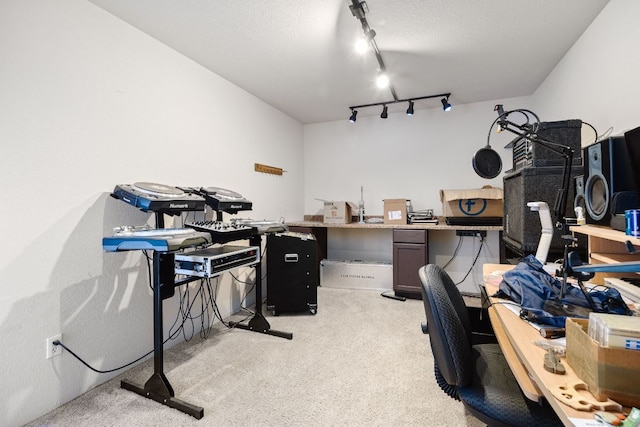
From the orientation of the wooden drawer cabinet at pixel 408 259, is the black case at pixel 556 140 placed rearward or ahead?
ahead

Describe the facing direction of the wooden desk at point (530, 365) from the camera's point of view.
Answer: facing to the left of the viewer

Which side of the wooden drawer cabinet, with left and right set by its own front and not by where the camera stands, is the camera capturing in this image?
front

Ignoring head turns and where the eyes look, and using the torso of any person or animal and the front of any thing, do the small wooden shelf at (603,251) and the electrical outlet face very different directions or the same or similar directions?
very different directions

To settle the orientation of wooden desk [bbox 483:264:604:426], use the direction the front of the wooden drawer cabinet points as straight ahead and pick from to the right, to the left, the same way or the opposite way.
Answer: to the right

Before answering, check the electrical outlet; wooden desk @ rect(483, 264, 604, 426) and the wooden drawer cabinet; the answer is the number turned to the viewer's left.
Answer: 1

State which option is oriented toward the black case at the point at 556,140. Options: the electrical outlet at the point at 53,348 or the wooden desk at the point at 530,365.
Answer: the electrical outlet

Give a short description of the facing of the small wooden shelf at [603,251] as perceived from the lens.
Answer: facing the viewer and to the left of the viewer

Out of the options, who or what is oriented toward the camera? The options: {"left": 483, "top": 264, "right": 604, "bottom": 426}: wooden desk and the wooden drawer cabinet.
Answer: the wooden drawer cabinet

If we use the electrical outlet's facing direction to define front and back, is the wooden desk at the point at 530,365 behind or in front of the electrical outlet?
in front

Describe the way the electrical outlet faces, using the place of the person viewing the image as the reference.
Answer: facing the viewer and to the right of the viewer

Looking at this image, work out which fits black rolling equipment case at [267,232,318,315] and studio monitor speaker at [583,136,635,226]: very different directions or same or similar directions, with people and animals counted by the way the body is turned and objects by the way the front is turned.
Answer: very different directions
